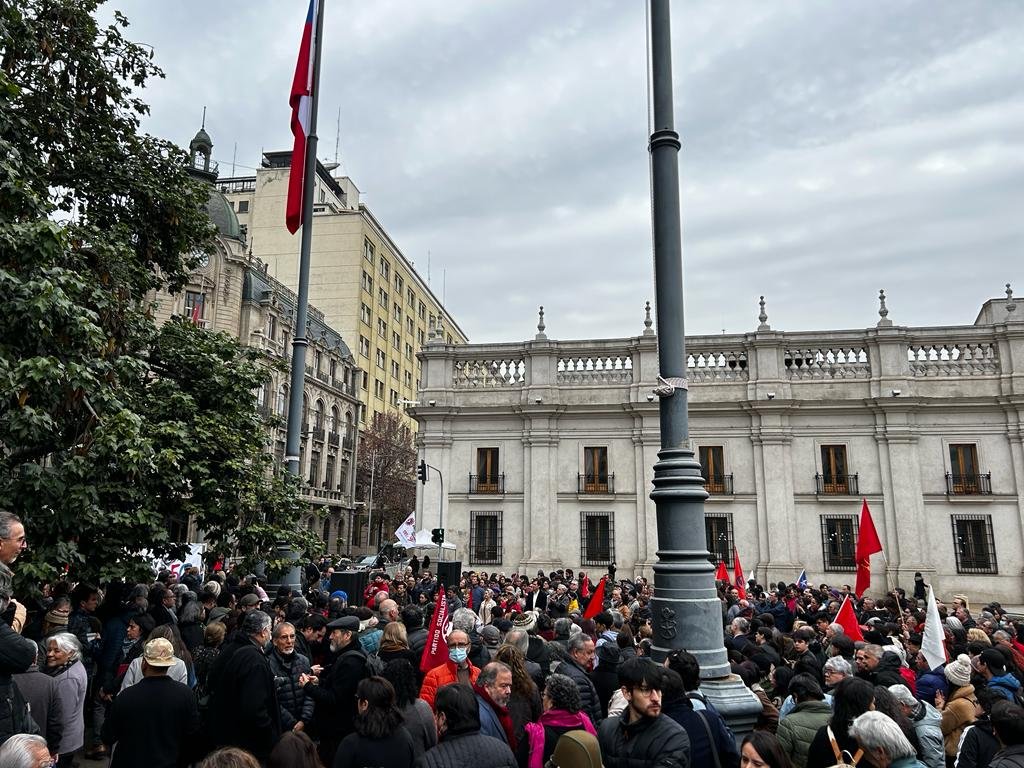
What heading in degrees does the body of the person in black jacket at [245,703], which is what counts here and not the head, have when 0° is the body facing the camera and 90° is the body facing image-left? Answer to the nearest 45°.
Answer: approximately 225°

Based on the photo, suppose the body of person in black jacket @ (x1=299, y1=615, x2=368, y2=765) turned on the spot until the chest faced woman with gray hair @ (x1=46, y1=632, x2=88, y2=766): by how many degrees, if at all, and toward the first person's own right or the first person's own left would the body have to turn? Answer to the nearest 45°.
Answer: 0° — they already face them

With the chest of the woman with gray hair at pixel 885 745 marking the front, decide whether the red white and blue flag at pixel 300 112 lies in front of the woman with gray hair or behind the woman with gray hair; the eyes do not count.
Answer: in front

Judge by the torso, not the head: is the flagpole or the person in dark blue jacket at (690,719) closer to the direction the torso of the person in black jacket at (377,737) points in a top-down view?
the flagpole

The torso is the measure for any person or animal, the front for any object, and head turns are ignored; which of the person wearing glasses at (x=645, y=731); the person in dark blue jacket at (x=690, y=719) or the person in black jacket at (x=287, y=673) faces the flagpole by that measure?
the person in dark blue jacket at (x=690, y=719)

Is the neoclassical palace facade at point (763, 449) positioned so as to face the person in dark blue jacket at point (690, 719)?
yes

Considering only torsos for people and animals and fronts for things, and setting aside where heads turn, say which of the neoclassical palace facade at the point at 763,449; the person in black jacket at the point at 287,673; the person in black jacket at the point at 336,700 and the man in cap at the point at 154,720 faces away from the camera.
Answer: the man in cap

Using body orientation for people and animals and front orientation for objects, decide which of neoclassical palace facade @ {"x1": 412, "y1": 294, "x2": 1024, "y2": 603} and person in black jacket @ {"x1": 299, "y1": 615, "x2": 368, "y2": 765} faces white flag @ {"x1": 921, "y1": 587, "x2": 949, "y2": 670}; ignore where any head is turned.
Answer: the neoclassical palace facade

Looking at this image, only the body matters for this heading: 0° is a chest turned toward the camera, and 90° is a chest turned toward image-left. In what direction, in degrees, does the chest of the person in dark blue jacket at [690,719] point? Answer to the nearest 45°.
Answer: approximately 135°

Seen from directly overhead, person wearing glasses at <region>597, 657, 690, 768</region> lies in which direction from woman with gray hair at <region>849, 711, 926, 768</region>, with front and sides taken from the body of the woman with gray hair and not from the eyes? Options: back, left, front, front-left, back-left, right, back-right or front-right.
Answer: front-left

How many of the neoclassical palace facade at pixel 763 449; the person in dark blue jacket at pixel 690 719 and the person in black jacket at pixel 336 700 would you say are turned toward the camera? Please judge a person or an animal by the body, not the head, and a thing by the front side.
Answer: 1

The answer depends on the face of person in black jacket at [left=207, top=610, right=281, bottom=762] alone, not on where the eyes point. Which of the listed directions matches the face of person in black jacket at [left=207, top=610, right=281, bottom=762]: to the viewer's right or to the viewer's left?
to the viewer's right

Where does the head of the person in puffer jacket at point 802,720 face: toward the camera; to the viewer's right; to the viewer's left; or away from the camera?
away from the camera

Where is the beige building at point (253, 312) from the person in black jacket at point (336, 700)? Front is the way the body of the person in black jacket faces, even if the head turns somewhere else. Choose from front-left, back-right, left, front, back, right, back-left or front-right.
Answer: right

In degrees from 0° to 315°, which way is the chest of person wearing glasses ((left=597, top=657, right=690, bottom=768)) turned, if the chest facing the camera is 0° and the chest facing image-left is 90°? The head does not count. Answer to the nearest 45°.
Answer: approximately 45°
